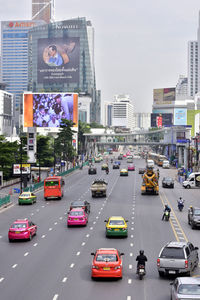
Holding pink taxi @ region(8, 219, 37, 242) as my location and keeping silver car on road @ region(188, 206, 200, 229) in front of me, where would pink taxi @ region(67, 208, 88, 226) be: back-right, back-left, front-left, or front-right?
front-left

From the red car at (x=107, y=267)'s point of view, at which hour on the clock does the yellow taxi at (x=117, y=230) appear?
The yellow taxi is roughly at 12 o'clock from the red car.

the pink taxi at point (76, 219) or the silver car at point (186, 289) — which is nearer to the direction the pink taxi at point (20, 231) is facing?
the pink taxi

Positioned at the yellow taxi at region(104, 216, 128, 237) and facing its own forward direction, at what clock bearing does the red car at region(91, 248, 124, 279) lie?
The red car is roughly at 6 o'clock from the yellow taxi.

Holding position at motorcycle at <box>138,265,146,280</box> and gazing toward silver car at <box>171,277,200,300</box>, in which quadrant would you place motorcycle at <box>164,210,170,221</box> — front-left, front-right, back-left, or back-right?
back-left

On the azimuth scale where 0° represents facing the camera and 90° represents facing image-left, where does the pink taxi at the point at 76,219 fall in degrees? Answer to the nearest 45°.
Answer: approximately 180°

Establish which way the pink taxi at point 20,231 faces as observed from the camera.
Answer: facing away from the viewer and to the right of the viewer

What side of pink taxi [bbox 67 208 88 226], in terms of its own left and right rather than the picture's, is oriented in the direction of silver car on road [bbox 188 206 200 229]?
right

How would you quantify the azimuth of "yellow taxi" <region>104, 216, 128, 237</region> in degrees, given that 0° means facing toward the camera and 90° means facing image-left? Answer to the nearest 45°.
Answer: approximately 180°

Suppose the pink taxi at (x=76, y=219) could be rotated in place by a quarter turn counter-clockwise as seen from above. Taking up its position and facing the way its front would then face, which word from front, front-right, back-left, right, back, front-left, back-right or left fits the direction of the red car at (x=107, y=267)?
left

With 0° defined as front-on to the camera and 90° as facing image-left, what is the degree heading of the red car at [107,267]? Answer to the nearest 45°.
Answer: approximately 180°

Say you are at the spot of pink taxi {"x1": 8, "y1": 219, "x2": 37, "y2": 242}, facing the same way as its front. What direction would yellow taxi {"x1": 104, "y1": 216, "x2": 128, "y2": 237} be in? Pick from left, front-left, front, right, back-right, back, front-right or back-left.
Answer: front-right

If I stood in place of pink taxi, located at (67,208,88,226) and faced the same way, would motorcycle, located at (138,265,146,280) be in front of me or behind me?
behind
